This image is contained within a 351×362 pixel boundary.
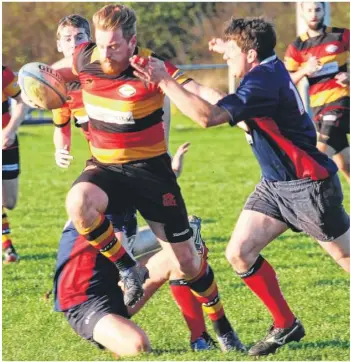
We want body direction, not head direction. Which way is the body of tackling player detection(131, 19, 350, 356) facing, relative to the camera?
to the viewer's left

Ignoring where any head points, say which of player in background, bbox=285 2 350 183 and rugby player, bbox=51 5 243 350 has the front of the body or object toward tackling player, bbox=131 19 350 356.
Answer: the player in background

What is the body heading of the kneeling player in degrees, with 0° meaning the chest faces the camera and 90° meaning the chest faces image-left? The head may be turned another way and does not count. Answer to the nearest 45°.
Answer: approximately 270°

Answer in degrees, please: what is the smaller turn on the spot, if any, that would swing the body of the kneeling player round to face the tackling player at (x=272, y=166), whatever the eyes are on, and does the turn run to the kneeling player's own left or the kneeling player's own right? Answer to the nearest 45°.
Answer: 0° — they already face them

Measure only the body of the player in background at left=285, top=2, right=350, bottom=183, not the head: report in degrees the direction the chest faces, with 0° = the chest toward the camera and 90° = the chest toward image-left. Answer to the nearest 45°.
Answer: approximately 0°

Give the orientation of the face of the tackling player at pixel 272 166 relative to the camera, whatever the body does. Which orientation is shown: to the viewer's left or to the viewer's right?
to the viewer's left
